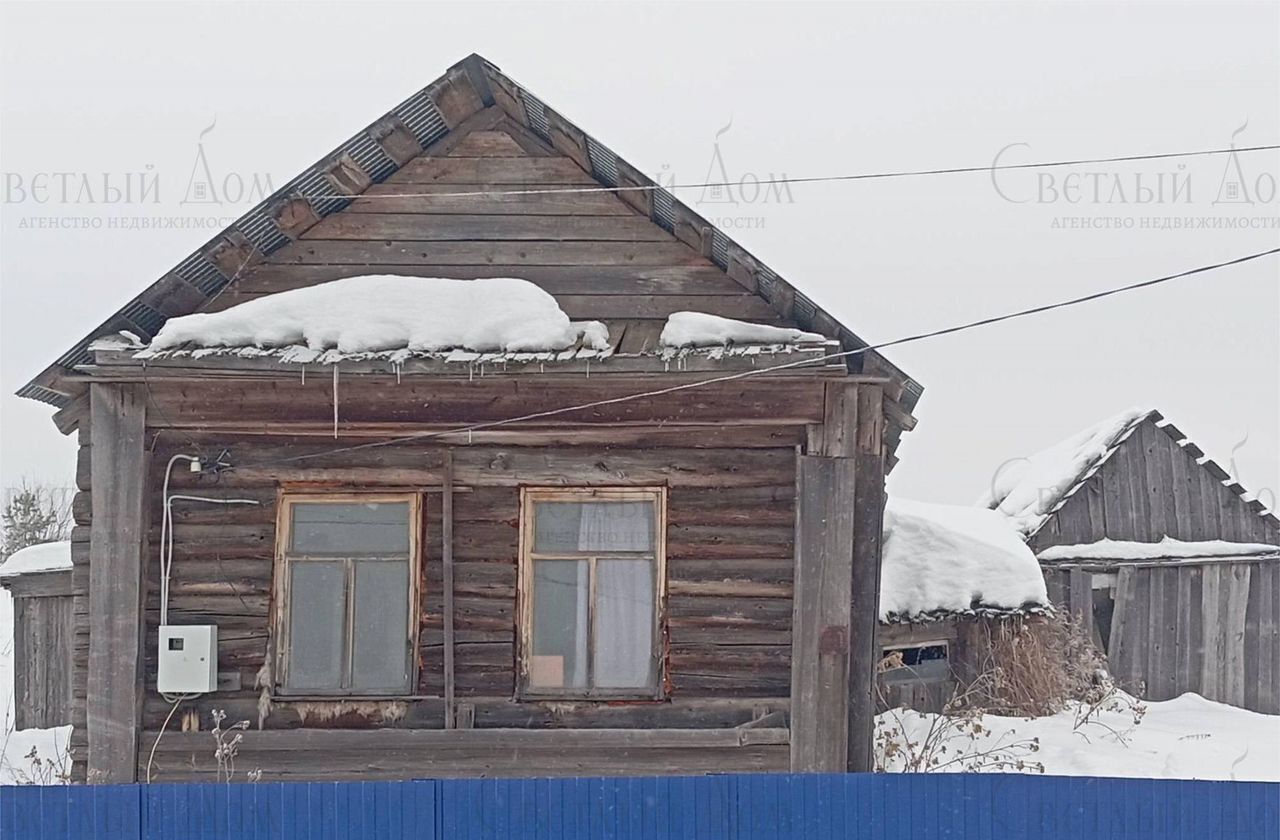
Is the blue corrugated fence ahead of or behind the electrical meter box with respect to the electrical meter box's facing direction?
ahead

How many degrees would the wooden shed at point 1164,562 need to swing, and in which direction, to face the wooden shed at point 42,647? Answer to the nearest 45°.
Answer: approximately 45° to its right

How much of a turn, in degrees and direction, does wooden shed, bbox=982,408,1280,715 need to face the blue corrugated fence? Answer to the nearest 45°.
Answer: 0° — it already faces it

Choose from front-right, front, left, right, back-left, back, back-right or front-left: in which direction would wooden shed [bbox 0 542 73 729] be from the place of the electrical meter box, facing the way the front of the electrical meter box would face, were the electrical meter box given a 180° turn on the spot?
front

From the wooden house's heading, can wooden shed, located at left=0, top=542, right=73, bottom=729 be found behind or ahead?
behind

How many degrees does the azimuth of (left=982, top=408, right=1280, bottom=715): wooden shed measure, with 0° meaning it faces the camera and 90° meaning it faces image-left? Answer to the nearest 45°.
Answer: approximately 0°

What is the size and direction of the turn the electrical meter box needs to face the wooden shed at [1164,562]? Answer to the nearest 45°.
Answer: approximately 135° to its left

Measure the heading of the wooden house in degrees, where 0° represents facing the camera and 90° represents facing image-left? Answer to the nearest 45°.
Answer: approximately 0°
